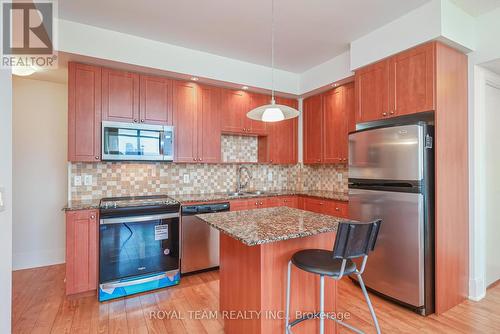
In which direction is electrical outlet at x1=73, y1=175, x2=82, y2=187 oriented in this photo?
toward the camera

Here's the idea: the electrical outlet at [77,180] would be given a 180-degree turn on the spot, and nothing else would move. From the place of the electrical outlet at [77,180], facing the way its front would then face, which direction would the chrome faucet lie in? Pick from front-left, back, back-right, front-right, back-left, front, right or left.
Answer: right

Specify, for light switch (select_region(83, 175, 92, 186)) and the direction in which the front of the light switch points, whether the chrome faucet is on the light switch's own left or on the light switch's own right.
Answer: on the light switch's own left

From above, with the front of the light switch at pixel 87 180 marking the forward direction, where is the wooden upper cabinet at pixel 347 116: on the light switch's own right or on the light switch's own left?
on the light switch's own left

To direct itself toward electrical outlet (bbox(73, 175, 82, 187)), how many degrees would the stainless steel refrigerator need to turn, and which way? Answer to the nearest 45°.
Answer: approximately 45° to its right

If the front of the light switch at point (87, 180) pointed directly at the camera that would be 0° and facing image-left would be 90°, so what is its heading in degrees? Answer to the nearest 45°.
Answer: approximately 0°

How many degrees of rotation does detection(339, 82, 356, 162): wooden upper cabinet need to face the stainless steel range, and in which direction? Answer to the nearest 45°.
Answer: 0° — it already faces it

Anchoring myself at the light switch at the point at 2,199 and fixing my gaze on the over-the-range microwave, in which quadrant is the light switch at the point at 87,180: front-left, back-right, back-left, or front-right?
front-left

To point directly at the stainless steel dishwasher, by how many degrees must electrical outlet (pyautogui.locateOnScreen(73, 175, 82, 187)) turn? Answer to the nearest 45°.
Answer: approximately 45° to its left

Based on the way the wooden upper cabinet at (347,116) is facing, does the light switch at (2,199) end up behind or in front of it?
in front

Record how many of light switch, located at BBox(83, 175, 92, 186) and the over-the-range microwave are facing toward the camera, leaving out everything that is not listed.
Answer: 2

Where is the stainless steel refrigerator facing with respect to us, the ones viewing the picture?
facing the viewer and to the left of the viewer

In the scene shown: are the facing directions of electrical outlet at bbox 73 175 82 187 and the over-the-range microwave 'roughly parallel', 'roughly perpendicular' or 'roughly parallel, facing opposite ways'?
roughly parallel

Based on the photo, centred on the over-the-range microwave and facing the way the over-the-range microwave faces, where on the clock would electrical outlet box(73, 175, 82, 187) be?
The electrical outlet is roughly at 4 o'clock from the over-the-range microwave.

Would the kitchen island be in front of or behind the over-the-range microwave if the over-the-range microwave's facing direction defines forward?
in front

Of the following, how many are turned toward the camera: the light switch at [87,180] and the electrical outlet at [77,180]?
2

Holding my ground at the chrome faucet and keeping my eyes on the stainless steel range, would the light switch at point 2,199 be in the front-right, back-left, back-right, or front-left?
front-left

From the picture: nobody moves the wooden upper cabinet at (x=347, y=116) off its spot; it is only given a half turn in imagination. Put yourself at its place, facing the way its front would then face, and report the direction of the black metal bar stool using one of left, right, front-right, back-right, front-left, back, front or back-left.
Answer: back-right

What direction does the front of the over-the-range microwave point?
toward the camera
